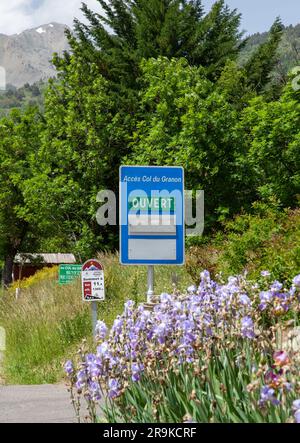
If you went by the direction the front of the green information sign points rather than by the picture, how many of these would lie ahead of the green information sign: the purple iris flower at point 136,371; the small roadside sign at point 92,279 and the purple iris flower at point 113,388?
3

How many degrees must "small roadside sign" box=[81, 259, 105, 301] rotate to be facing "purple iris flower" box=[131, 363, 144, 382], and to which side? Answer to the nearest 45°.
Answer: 0° — it already faces it

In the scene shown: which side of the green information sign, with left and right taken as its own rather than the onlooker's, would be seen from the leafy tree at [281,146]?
left

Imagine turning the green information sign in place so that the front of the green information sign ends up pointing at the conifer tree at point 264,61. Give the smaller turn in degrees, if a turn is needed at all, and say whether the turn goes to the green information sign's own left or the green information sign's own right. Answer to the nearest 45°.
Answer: approximately 135° to the green information sign's own left

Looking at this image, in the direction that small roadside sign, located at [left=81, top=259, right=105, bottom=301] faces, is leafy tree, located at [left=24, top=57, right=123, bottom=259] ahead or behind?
behind

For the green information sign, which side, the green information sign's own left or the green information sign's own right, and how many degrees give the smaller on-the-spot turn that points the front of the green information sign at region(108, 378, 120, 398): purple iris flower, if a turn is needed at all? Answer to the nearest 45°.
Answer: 0° — it already faces it

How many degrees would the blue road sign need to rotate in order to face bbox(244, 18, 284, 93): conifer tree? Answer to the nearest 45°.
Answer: approximately 180°

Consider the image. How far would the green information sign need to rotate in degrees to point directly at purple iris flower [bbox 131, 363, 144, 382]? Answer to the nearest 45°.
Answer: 0° — it already faces it

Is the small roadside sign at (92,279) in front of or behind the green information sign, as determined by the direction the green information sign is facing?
in front

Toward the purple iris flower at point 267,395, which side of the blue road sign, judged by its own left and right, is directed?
front

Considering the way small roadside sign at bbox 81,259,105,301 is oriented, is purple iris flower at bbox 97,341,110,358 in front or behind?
in front
